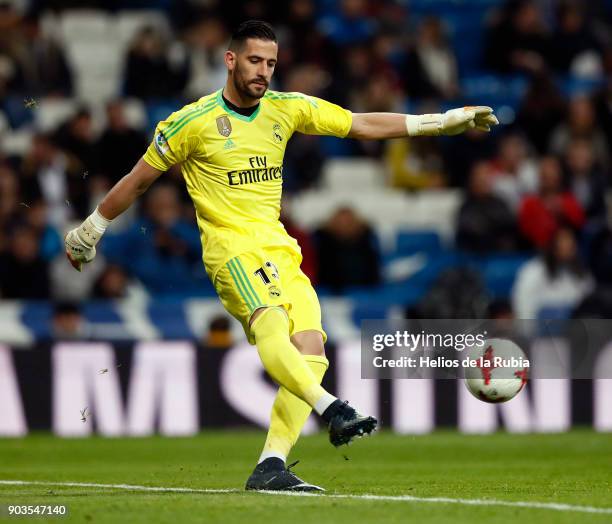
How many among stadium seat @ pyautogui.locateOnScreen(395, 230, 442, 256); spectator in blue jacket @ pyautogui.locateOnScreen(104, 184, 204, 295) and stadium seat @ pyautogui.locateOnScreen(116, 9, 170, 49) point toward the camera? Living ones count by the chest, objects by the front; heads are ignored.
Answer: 3

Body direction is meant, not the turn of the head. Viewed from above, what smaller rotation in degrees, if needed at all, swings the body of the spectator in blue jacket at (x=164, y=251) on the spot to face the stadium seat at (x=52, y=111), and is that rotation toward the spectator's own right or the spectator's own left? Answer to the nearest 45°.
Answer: approximately 135° to the spectator's own right

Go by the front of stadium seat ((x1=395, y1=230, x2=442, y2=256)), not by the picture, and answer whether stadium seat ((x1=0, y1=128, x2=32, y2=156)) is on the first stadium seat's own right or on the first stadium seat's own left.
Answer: on the first stadium seat's own right

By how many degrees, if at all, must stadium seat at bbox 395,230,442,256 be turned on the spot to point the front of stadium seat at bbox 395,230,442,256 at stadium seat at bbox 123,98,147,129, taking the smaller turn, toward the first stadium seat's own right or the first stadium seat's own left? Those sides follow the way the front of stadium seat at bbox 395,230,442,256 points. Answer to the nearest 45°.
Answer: approximately 90° to the first stadium seat's own right

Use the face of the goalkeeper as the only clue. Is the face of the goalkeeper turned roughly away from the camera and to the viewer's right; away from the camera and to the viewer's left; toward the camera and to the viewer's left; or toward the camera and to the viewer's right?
toward the camera and to the viewer's right

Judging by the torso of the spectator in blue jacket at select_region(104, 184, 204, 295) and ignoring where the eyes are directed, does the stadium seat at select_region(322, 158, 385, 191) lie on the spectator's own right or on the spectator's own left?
on the spectator's own left

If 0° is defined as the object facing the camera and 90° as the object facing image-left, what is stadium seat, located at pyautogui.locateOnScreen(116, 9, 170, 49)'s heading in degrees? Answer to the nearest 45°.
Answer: approximately 0°

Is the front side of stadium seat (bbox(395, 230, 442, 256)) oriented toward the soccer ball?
yes
